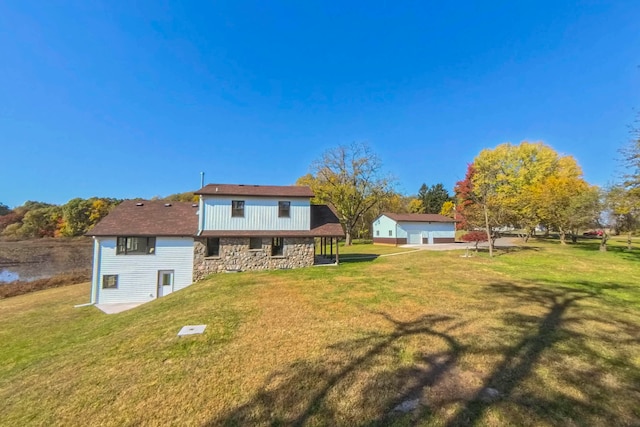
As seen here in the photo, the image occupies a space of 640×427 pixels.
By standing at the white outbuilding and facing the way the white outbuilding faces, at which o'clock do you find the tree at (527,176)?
The tree is roughly at 10 o'clock from the white outbuilding.

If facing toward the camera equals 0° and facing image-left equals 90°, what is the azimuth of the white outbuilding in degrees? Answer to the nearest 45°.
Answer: approximately 315°
